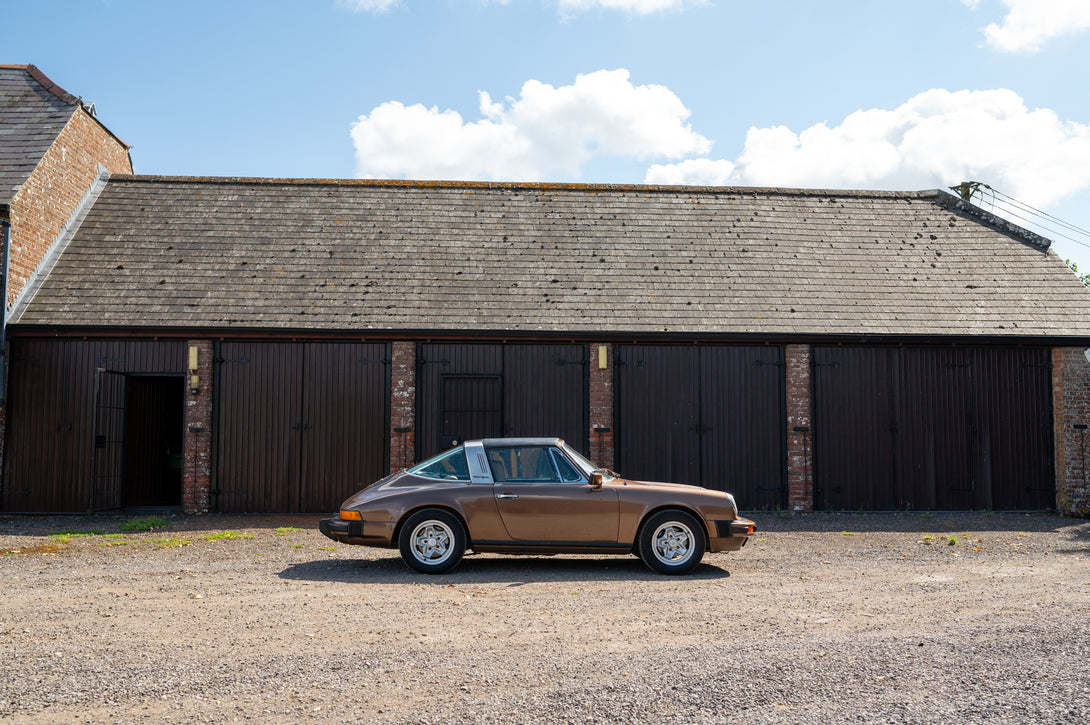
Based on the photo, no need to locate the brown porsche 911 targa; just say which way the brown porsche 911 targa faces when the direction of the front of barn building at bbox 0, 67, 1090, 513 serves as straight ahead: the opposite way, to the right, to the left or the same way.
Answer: to the left

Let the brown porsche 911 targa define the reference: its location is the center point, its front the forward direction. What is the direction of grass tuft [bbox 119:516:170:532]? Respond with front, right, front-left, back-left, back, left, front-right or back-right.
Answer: back-left

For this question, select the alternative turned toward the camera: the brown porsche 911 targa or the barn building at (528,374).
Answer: the barn building

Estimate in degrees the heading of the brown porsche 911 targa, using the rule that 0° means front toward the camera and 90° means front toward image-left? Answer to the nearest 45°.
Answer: approximately 270°

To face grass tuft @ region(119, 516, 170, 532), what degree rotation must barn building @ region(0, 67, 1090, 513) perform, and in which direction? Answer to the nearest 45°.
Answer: approximately 90° to its right

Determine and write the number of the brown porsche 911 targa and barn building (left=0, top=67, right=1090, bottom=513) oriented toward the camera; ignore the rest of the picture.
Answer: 1

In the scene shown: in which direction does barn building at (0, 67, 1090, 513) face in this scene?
toward the camera

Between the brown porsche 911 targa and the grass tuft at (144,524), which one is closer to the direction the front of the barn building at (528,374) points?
the brown porsche 911 targa

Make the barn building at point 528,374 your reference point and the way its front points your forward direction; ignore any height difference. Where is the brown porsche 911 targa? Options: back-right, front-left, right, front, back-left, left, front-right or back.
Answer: front

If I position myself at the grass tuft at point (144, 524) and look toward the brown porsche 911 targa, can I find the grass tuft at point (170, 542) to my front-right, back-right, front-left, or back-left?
front-right

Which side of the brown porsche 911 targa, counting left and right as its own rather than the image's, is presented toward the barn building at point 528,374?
left

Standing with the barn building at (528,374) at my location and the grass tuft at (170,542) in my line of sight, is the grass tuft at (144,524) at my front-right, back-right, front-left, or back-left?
front-right

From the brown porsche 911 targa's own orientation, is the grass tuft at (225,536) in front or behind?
behind
